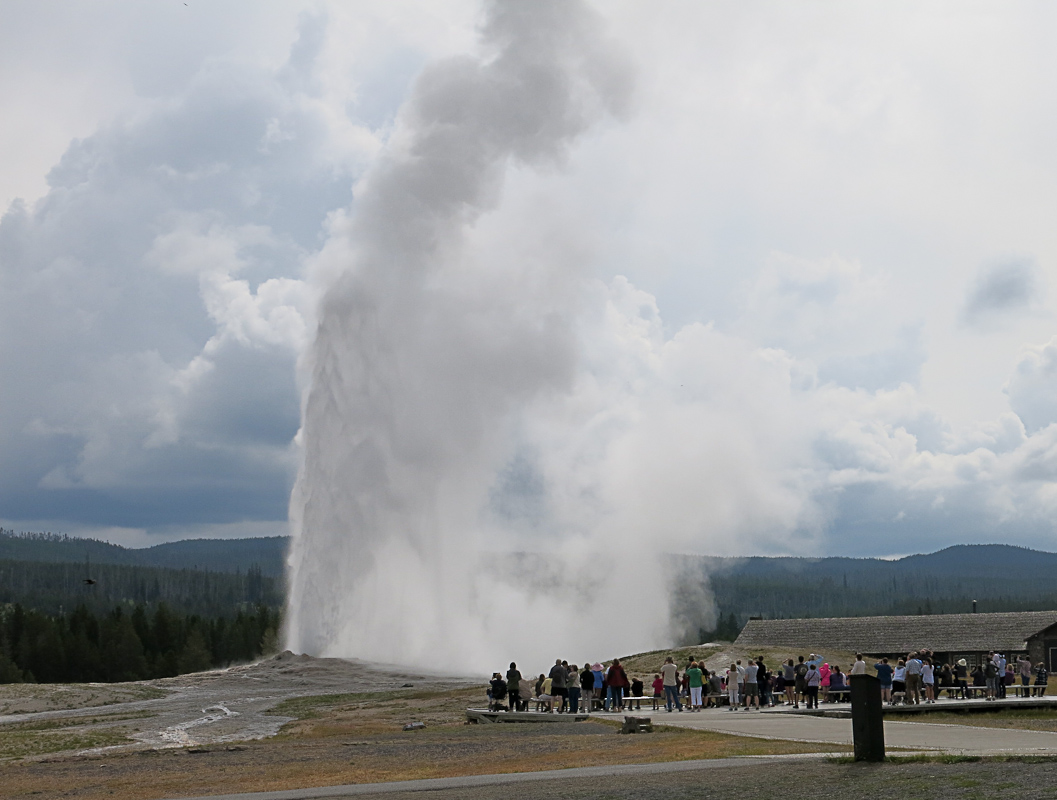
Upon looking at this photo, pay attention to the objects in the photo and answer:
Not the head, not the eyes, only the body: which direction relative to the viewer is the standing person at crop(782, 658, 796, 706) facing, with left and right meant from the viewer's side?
facing away from the viewer and to the left of the viewer

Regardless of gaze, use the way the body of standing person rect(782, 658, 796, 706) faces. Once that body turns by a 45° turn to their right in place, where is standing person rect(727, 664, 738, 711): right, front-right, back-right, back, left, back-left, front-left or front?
back-left

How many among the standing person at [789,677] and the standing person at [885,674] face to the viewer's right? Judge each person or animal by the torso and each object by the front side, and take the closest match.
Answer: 0

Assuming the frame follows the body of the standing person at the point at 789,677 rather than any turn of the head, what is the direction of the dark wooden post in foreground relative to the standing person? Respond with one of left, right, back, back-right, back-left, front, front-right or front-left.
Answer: back-left

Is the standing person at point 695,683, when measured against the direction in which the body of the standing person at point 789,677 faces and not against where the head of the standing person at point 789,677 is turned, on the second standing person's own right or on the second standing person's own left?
on the second standing person's own left

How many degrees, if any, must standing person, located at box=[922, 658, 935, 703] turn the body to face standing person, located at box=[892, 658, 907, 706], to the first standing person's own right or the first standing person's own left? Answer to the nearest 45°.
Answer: approximately 45° to the first standing person's own left

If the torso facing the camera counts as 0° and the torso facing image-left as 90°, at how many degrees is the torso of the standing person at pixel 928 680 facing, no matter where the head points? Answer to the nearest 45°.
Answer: approximately 135°

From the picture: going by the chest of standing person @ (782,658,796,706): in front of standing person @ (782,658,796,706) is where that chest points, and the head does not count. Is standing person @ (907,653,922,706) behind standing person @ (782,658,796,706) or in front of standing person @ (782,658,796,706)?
behind

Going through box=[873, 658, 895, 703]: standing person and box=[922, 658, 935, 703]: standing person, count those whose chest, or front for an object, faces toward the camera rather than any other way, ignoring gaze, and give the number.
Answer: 0

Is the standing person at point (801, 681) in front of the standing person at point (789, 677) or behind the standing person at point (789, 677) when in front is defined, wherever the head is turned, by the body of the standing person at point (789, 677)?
behind

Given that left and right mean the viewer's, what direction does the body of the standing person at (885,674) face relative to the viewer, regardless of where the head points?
facing away from the viewer and to the left of the viewer

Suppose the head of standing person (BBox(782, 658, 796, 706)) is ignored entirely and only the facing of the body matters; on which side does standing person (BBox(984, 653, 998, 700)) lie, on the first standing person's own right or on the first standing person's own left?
on the first standing person's own right

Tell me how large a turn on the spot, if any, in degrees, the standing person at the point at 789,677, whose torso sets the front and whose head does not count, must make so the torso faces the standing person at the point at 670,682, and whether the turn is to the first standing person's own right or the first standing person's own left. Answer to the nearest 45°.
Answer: approximately 90° to the first standing person's own left
